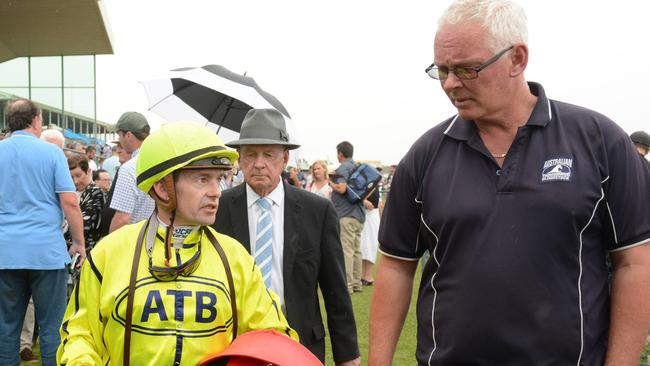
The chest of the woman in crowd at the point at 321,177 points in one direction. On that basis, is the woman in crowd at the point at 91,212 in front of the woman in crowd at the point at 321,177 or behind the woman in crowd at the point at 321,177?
in front

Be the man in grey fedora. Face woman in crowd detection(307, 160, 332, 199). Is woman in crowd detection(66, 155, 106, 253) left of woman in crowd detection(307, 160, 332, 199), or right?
left

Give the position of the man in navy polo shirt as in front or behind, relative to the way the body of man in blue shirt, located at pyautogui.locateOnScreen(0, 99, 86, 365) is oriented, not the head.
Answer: behind

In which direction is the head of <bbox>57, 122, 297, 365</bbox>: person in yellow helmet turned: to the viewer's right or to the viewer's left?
to the viewer's right

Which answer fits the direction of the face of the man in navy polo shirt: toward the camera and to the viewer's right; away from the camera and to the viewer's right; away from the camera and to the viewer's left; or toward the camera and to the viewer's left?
toward the camera and to the viewer's left

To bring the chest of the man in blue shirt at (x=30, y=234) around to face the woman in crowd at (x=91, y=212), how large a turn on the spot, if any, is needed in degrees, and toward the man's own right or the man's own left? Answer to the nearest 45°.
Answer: approximately 45° to the man's own right

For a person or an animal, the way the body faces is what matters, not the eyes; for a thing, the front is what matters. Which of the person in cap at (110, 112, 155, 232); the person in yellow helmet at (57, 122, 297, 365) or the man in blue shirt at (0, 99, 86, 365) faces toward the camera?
the person in yellow helmet at (57, 122, 297, 365)

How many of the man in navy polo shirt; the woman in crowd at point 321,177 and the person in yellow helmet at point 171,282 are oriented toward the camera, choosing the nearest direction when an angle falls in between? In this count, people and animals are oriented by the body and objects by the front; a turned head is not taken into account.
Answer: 3

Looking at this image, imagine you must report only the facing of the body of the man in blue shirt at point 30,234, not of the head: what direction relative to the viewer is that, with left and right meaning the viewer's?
facing away from the viewer
